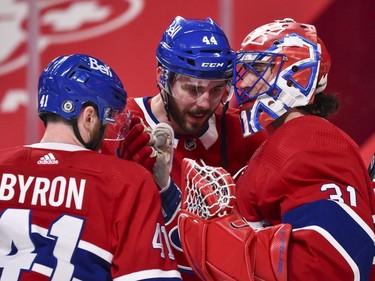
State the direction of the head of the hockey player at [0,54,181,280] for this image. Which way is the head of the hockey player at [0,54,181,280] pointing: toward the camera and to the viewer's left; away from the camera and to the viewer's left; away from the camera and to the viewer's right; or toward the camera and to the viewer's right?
away from the camera and to the viewer's right

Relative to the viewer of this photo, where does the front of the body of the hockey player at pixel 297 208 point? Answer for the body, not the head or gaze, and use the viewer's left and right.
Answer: facing to the left of the viewer

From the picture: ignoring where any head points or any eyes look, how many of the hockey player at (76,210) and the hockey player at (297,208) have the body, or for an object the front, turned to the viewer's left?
1

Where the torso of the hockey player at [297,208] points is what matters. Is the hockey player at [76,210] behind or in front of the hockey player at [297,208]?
in front

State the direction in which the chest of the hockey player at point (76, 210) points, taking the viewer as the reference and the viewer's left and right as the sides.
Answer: facing away from the viewer and to the right of the viewer

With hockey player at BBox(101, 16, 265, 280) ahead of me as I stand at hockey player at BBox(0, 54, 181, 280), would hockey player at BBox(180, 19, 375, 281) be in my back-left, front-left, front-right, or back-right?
front-right

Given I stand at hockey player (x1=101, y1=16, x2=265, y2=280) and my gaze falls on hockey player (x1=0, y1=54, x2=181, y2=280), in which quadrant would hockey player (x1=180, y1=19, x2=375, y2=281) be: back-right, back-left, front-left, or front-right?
front-left

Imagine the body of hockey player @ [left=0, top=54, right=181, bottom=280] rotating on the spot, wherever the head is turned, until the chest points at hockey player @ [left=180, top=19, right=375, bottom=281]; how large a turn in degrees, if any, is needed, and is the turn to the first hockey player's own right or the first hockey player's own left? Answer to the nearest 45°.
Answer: approximately 45° to the first hockey player's own right

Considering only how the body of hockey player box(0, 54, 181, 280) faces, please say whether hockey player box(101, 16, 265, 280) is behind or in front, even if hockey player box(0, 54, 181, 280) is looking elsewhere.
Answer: in front

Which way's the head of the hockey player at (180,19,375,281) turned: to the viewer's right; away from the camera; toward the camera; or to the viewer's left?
to the viewer's left

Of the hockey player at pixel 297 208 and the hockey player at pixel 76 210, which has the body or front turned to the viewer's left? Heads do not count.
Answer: the hockey player at pixel 297 208
